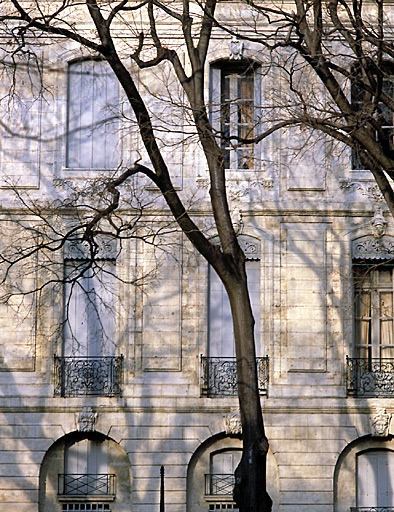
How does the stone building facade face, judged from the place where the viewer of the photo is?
facing the viewer
